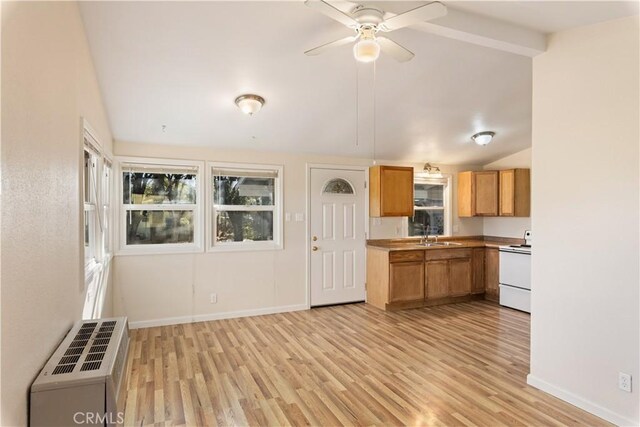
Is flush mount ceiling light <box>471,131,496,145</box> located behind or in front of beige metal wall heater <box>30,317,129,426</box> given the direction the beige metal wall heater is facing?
in front

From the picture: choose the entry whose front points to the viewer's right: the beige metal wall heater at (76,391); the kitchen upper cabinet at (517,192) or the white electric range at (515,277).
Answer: the beige metal wall heater

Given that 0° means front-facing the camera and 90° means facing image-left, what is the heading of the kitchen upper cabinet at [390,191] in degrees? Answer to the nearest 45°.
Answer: approximately 315°

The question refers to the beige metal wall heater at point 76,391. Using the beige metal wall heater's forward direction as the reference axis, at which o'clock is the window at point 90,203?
The window is roughly at 9 o'clock from the beige metal wall heater.

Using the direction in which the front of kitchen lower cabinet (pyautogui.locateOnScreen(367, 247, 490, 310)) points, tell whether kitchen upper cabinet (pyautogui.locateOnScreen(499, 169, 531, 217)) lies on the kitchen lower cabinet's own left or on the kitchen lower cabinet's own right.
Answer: on the kitchen lower cabinet's own left

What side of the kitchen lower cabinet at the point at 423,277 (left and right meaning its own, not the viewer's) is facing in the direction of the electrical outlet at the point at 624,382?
front

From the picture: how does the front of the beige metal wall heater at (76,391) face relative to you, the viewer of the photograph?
facing to the right of the viewer

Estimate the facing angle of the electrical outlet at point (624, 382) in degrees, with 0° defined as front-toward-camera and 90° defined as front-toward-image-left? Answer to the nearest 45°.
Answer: approximately 45°
